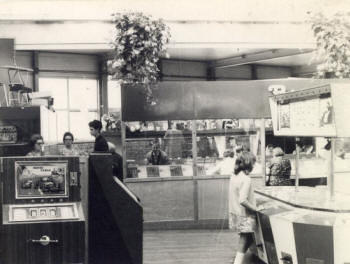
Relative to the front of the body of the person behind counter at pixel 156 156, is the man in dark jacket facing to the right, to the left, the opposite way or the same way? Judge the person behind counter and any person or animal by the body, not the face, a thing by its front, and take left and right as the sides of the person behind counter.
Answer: to the right

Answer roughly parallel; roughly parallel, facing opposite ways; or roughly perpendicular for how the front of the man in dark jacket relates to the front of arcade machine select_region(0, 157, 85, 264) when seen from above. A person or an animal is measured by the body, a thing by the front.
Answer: roughly perpendicular

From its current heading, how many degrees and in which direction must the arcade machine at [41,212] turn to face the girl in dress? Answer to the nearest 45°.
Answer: approximately 135° to its left

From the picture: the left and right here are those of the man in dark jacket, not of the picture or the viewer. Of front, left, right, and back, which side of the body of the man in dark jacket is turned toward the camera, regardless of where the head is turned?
left
